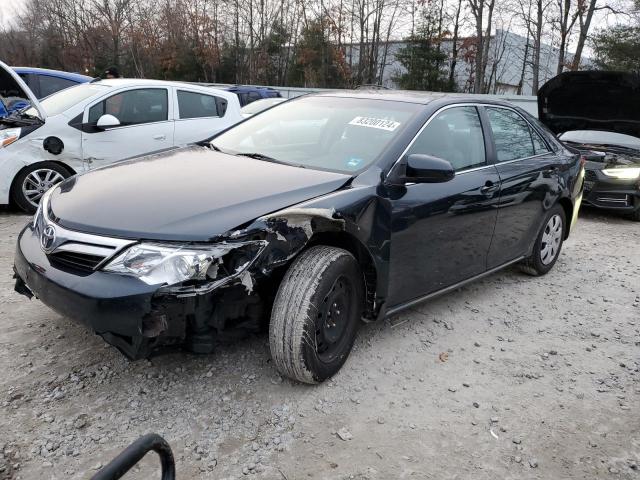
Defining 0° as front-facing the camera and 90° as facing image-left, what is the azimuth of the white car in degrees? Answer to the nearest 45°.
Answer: approximately 45°

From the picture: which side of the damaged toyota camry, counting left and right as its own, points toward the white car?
right

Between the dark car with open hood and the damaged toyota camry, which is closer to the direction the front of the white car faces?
the damaged toyota camry

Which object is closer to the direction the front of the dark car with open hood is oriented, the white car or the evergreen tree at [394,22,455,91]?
the white car

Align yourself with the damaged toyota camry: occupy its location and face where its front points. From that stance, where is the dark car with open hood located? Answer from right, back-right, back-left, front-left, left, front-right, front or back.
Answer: back

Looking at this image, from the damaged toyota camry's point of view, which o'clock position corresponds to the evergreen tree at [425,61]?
The evergreen tree is roughly at 5 o'clock from the damaged toyota camry.
